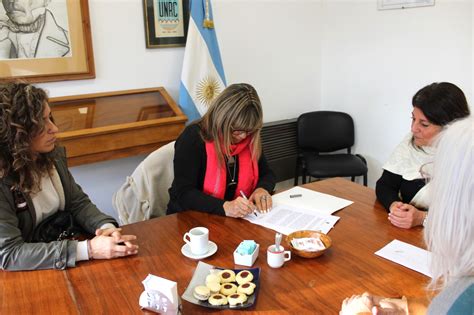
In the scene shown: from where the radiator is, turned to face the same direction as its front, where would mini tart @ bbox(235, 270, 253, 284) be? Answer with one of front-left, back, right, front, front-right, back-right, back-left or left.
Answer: front-right

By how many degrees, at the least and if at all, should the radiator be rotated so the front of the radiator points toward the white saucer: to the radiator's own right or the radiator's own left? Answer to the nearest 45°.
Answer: approximately 45° to the radiator's own right

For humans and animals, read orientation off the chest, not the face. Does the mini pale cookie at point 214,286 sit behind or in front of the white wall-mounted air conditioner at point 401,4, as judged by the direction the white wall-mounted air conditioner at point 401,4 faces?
in front

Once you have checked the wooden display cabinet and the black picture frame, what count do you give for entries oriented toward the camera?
2

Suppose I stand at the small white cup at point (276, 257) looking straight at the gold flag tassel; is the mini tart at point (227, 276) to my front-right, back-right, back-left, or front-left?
back-left

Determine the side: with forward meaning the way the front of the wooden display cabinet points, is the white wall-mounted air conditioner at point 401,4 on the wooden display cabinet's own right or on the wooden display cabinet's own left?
on the wooden display cabinet's own left

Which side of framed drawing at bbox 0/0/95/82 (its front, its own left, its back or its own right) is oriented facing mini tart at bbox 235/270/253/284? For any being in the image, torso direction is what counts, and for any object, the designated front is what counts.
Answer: front

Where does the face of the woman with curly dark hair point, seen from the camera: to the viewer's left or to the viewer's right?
to the viewer's right

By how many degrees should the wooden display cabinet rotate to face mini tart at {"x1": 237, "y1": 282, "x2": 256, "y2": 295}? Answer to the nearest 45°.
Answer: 0° — it already faces it

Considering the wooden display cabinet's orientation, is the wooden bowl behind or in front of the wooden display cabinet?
in front

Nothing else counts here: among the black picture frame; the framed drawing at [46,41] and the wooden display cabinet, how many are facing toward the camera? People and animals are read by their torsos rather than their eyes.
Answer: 3

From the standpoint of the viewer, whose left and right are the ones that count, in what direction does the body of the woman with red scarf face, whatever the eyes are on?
facing the viewer and to the right of the viewer
